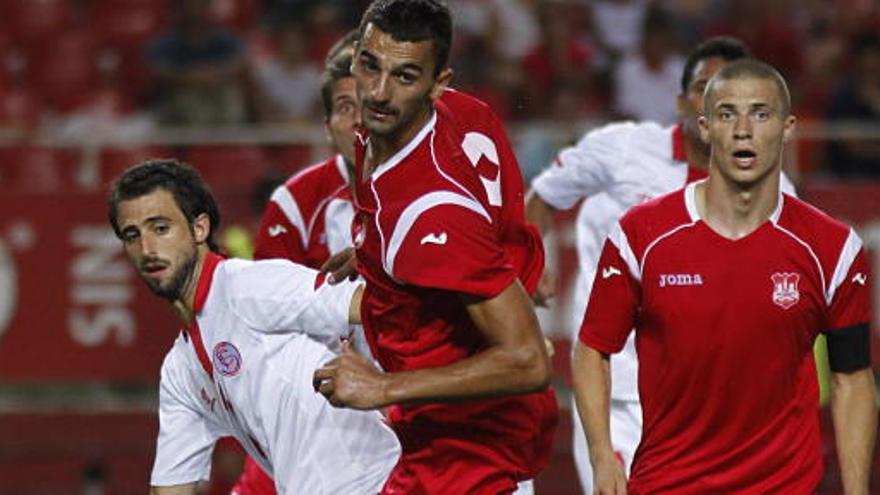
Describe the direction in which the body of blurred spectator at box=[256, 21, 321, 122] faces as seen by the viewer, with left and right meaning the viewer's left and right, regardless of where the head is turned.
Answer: facing the viewer

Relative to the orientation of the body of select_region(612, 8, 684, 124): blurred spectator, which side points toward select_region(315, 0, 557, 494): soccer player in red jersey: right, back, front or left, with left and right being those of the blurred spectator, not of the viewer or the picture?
front

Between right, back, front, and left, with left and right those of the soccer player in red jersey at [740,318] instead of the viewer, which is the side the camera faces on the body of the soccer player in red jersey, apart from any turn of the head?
front

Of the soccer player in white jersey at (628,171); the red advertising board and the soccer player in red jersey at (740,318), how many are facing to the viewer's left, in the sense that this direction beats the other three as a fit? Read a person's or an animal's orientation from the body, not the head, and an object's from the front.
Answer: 0

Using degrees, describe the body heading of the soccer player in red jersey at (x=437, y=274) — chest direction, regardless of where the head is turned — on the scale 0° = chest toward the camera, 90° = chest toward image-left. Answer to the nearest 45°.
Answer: approximately 90°

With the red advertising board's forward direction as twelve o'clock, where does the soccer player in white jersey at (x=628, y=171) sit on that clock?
The soccer player in white jersey is roughly at 11 o'clock from the red advertising board.

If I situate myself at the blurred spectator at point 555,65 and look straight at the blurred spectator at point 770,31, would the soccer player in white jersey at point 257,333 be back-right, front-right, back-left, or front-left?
back-right

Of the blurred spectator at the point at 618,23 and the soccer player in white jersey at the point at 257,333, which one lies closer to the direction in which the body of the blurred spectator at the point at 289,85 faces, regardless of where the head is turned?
the soccer player in white jersey

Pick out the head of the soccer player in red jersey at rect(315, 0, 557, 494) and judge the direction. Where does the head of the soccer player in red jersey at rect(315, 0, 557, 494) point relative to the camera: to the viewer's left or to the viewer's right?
to the viewer's left
